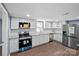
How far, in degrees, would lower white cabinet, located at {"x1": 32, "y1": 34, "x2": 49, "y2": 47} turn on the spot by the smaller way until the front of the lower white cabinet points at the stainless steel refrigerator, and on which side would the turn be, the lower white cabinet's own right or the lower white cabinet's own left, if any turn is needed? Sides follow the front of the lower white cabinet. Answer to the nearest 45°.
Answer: approximately 45° to the lower white cabinet's own left

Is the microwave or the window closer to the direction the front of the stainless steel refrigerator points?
the microwave

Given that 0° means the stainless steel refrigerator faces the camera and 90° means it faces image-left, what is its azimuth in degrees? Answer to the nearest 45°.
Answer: approximately 45°

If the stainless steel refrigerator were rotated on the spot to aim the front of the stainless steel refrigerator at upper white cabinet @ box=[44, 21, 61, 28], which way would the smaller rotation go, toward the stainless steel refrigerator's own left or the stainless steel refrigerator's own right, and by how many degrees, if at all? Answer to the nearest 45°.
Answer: approximately 90° to the stainless steel refrigerator's own right

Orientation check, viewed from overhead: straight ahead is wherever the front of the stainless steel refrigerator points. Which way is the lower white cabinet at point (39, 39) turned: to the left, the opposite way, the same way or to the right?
to the left

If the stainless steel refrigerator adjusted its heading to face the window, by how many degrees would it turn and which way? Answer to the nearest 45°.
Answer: approximately 45° to its right

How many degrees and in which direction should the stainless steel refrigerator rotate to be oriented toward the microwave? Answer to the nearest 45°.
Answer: approximately 45° to its right

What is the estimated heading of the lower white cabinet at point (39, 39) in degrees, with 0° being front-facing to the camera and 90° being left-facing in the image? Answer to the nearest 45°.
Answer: approximately 315°

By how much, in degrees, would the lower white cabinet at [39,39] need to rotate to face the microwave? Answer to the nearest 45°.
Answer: approximately 90° to its right

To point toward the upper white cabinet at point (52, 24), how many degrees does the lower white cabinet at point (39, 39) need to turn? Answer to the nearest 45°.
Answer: approximately 90° to its left

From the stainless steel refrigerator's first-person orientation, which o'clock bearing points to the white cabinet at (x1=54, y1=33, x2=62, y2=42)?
The white cabinet is roughly at 3 o'clock from the stainless steel refrigerator.

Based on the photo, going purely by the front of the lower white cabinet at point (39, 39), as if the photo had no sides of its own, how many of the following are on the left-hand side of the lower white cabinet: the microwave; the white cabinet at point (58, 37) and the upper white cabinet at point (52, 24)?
2

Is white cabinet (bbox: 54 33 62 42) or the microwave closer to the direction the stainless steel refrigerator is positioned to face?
the microwave

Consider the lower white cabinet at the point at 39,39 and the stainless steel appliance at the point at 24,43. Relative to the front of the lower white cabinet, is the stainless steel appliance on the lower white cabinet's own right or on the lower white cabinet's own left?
on the lower white cabinet's own right

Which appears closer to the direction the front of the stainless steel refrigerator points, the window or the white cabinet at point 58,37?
the window
